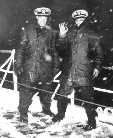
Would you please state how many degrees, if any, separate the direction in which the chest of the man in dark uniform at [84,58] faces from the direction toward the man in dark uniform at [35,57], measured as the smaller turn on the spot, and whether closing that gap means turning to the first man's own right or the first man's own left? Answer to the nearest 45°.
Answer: approximately 45° to the first man's own right

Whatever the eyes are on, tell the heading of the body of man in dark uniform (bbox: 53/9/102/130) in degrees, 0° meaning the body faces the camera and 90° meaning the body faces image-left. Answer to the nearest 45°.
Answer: approximately 45°
